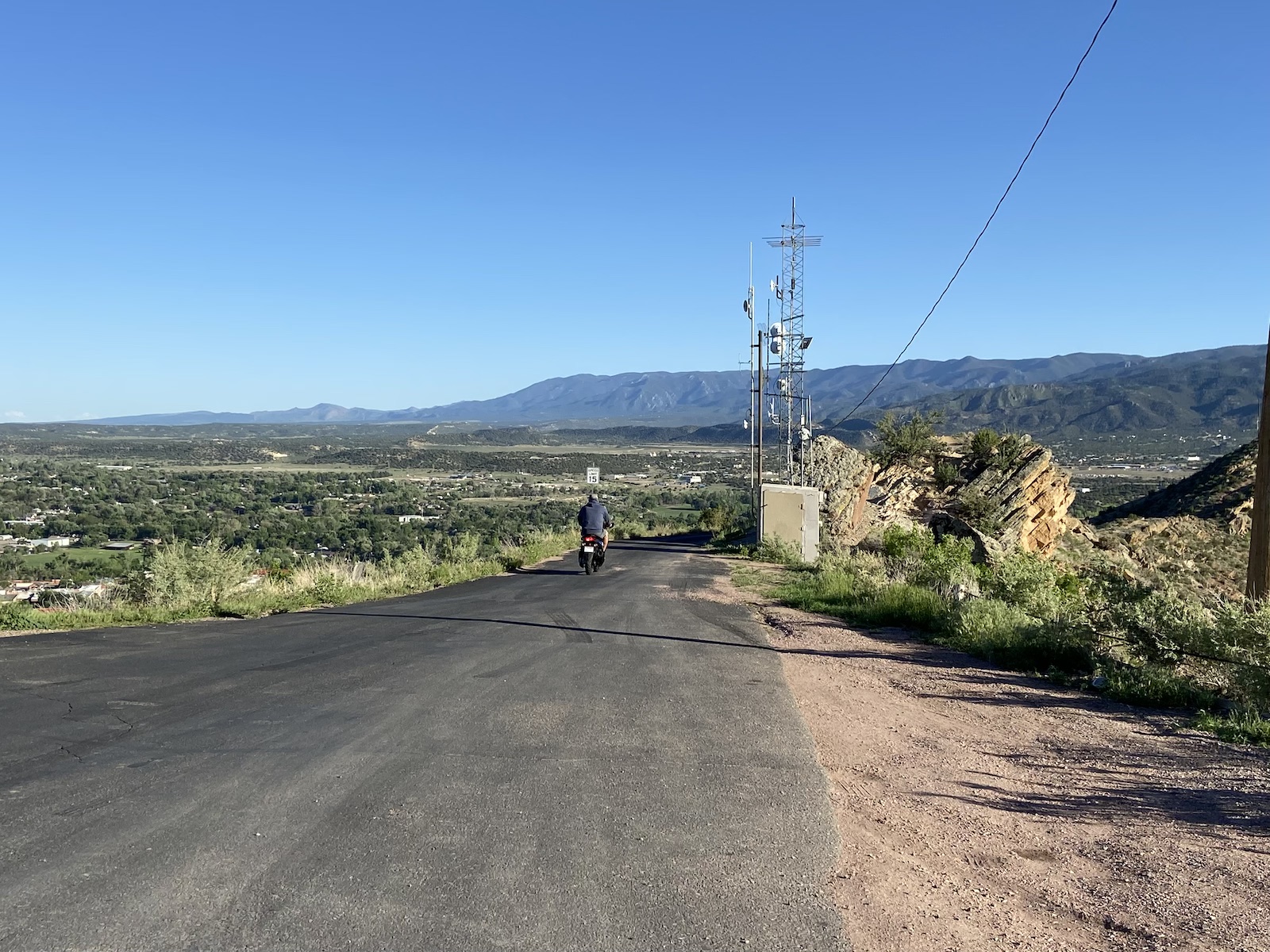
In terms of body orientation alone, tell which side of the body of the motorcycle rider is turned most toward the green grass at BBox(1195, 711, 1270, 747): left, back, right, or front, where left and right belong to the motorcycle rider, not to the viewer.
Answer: back

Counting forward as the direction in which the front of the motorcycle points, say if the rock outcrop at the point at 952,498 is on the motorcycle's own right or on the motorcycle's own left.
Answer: on the motorcycle's own right

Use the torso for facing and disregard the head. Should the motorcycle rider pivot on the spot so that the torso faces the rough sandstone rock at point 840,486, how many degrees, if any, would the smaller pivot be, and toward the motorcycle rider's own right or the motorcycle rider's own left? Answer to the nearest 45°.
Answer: approximately 45° to the motorcycle rider's own right

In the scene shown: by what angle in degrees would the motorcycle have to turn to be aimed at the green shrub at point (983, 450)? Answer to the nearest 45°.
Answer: approximately 45° to its right

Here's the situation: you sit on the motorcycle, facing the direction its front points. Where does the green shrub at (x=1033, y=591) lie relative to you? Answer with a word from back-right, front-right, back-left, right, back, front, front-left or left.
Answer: back-right

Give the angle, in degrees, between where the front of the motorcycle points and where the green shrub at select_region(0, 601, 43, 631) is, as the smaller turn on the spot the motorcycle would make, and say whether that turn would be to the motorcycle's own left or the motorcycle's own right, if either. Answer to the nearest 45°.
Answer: approximately 135° to the motorcycle's own left

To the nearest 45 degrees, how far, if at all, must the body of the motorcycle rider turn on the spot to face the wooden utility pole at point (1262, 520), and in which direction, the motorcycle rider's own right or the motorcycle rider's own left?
approximately 135° to the motorcycle rider's own right

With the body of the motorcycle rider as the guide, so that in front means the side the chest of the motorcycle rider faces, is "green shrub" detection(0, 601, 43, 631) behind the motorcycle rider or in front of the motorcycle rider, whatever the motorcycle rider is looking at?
behind

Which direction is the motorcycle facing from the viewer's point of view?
away from the camera

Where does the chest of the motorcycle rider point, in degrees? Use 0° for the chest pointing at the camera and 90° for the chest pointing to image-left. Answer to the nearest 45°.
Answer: approximately 180°

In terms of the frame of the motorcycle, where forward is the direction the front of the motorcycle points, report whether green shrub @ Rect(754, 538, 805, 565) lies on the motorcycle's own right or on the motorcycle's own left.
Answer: on the motorcycle's own right

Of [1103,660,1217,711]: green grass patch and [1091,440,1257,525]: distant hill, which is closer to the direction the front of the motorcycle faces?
the distant hill
